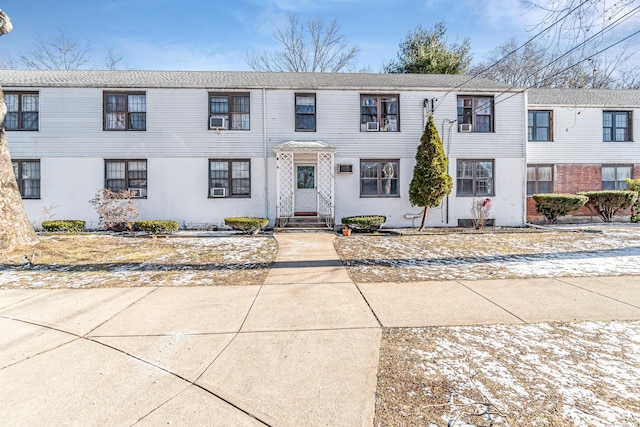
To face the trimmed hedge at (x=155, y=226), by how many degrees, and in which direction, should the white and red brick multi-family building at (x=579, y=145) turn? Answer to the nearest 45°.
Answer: approximately 45° to its right

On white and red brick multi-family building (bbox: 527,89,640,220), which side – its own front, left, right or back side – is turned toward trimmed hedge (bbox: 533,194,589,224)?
front

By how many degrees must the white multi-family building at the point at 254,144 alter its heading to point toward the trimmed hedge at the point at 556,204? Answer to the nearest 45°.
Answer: approximately 90° to its left

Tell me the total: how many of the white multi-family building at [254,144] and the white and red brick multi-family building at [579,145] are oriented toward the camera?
2

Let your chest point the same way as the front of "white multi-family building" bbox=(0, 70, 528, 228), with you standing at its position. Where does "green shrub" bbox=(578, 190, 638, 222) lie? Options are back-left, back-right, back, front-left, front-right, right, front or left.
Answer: left

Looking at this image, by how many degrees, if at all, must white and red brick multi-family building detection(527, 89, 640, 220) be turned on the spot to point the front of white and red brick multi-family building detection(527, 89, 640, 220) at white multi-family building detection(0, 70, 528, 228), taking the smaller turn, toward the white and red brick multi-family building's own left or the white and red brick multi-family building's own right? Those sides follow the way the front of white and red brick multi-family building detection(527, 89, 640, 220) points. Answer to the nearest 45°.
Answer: approximately 45° to the white and red brick multi-family building's own right

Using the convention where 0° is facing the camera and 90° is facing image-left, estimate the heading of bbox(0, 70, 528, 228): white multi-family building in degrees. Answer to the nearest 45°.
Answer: approximately 0°

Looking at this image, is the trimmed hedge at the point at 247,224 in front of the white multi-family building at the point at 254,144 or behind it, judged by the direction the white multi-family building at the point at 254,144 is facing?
in front

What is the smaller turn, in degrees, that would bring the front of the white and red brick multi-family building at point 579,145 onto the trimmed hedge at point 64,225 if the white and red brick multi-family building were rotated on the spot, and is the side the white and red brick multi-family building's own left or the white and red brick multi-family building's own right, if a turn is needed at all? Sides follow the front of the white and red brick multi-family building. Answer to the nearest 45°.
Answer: approximately 45° to the white and red brick multi-family building's own right

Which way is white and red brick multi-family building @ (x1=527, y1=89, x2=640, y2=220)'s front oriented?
toward the camera
